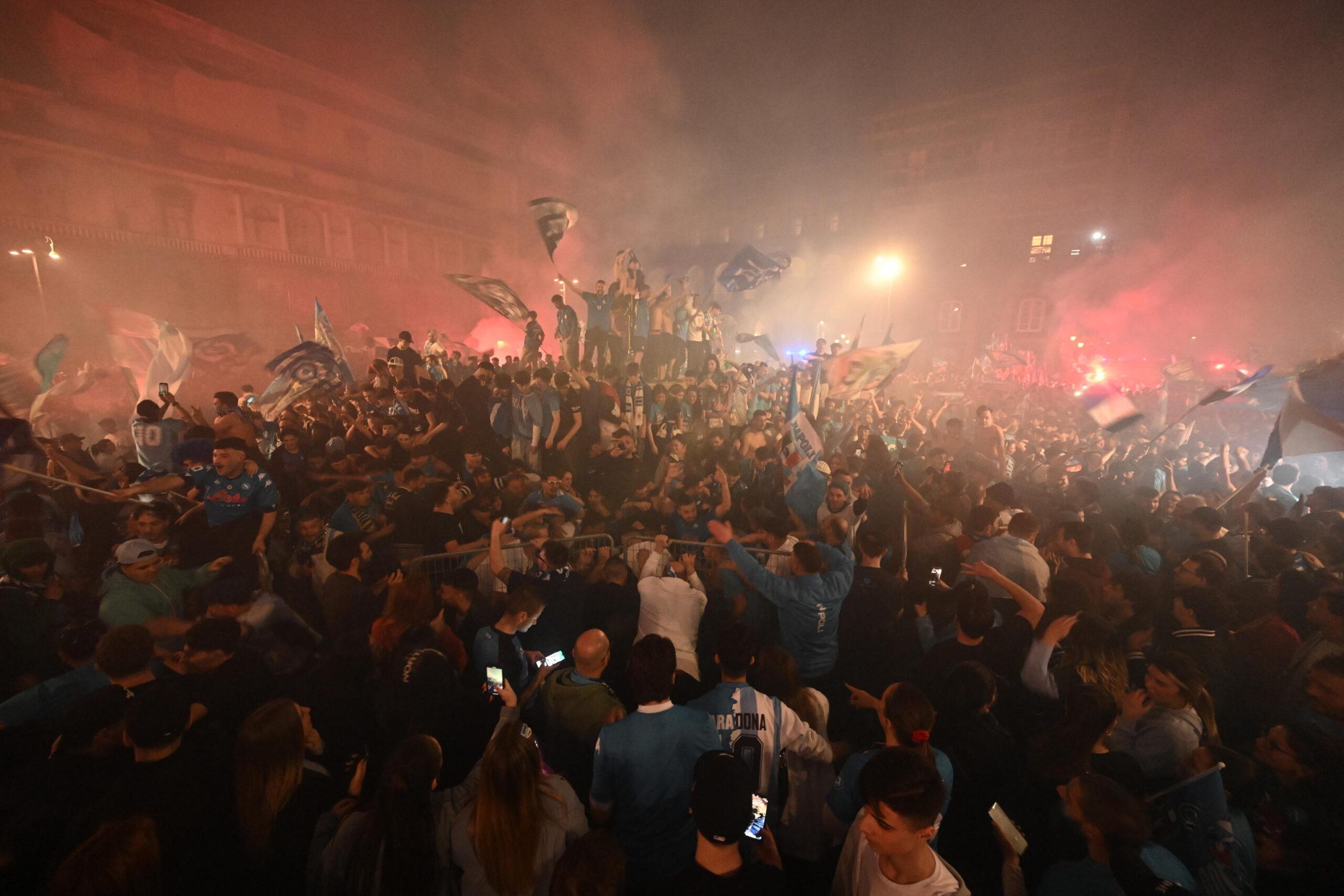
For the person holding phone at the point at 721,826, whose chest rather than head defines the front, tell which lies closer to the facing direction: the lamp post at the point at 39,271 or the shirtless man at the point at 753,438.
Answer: the shirtless man

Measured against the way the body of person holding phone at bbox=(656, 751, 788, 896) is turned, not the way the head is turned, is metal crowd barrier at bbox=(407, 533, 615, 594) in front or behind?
in front

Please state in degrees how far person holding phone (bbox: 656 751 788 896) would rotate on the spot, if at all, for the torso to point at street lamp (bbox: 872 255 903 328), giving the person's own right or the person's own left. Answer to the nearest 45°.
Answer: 0° — they already face it

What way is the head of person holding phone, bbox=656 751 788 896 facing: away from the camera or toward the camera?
away from the camera

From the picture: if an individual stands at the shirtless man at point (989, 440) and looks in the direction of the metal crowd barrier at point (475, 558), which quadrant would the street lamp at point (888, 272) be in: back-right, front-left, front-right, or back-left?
back-right

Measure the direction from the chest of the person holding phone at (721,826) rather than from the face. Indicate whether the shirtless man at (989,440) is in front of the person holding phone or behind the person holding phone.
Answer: in front

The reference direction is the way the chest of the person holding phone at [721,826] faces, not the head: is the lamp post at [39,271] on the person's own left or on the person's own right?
on the person's own left

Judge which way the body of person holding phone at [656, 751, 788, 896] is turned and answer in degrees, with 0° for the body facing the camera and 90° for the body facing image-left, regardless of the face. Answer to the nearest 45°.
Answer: approximately 180°

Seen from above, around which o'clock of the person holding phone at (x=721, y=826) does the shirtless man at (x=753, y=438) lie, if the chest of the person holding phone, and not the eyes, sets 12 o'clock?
The shirtless man is roughly at 12 o'clock from the person holding phone.

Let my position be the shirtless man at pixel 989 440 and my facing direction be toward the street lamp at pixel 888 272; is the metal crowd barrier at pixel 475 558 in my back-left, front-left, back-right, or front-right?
back-left
